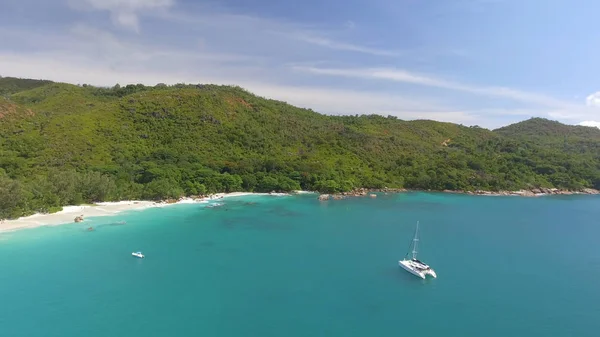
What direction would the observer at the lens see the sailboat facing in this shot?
facing away from the viewer and to the left of the viewer
